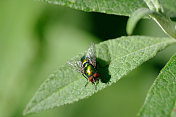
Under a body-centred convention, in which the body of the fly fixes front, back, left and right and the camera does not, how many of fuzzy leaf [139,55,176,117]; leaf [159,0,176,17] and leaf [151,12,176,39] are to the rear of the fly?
0

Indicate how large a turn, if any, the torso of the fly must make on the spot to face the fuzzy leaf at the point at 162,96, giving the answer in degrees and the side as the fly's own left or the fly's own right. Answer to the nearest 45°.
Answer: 0° — it already faces it

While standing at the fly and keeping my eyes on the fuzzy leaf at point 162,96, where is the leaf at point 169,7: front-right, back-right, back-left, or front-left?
front-left

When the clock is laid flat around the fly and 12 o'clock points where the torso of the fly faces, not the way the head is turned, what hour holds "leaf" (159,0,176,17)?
The leaf is roughly at 10 o'clock from the fly.

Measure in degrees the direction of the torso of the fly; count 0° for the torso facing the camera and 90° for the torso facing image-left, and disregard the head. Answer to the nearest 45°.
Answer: approximately 315°
